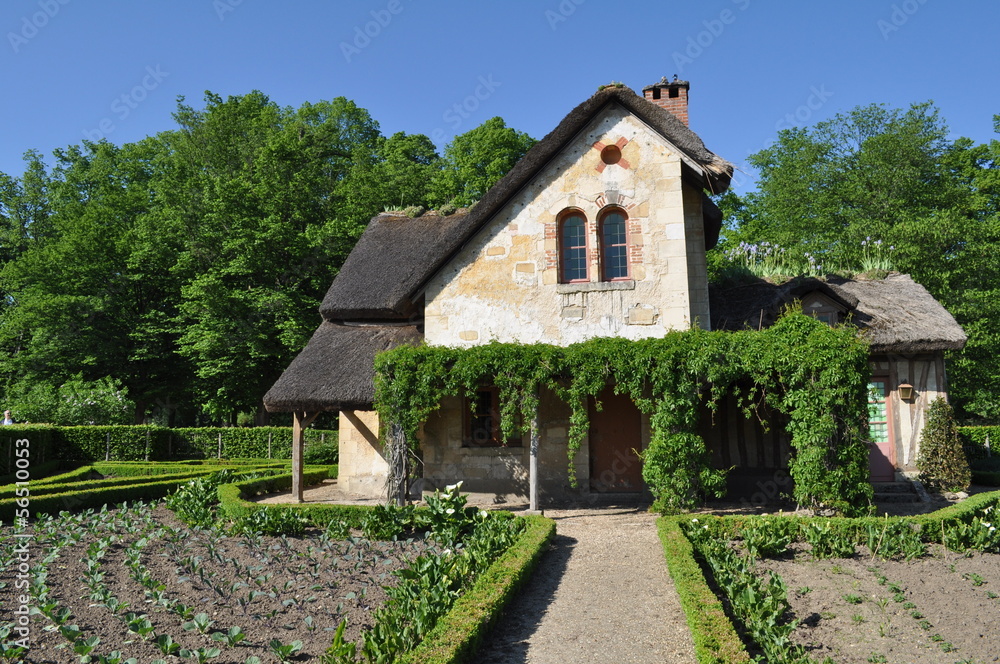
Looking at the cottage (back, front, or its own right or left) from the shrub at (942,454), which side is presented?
left

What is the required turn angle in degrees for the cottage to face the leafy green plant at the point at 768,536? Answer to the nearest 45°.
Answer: approximately 45° to its left

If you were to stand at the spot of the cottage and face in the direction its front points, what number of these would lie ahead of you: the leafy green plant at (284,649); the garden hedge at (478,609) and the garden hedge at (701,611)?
3

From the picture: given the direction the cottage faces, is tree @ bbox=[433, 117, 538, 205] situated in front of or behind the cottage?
behind

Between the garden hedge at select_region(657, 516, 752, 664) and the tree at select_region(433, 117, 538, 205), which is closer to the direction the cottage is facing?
the garden hedge

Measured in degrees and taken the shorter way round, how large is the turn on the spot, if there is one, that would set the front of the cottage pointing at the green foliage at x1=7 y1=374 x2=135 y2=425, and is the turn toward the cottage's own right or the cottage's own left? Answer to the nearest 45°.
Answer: approximately 135° to the cottage's own right

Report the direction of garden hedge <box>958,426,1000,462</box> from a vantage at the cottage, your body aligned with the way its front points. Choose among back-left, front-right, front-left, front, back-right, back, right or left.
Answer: back-left

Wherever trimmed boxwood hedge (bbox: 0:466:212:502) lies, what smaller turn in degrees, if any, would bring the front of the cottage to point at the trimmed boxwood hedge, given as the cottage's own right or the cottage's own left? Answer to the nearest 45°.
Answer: approximately 90° to the cottage's own right

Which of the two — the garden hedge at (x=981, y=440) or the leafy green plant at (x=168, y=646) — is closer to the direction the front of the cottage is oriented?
the leafy green plant

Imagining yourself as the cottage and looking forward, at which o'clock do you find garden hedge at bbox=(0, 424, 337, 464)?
The garden hedge is roughly at 4 o'clock from the cottage.

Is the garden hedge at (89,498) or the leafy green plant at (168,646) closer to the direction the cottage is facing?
the leafy green plant

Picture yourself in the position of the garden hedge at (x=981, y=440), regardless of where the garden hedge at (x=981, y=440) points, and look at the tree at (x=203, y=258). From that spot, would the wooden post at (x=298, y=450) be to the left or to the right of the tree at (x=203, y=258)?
left

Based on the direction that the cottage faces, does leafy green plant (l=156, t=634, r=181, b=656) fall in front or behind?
in front

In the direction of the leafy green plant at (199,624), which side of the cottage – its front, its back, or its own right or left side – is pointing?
front

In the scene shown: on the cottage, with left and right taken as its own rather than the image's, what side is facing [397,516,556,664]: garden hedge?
front

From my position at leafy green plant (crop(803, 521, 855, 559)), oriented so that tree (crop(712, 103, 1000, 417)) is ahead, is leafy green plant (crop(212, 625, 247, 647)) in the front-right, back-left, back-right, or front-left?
back-left

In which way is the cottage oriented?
toward the camera

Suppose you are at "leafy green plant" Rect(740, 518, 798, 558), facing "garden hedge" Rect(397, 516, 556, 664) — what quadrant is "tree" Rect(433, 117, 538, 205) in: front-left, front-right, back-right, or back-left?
back-right
